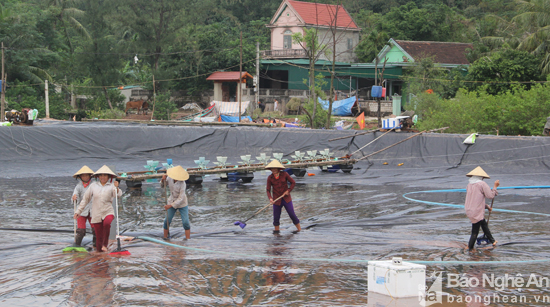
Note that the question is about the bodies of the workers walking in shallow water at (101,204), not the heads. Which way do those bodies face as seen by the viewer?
toward the camera

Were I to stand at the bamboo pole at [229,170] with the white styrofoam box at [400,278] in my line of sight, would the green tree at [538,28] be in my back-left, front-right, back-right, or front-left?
back-left

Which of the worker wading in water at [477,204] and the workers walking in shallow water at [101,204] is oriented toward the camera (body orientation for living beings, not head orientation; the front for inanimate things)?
the workers walking in shallow water at [101,204]

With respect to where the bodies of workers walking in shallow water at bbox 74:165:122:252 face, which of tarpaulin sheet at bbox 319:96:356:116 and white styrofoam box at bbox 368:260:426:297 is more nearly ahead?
the white styrofoam box

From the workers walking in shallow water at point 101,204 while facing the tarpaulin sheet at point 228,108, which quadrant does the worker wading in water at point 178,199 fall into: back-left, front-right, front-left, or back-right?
front-right

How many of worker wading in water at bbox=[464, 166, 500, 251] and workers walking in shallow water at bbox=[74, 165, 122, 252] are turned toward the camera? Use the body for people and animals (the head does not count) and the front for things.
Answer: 1

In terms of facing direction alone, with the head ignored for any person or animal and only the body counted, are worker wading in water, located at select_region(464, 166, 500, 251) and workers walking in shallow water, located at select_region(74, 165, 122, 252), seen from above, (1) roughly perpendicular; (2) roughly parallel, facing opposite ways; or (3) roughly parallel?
roughly perpendicular

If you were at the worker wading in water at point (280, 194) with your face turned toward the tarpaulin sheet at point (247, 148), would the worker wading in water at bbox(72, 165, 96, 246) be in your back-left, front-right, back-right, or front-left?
back-left

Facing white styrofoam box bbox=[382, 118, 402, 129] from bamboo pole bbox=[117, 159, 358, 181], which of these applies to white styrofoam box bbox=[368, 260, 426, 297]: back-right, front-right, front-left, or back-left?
back-right

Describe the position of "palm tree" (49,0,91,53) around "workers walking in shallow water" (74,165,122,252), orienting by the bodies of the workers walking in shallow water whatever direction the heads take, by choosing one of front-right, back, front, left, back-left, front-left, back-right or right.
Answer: back

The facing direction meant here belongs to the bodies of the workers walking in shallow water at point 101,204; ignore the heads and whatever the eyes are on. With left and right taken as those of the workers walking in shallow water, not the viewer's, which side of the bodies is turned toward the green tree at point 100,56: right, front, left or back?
back

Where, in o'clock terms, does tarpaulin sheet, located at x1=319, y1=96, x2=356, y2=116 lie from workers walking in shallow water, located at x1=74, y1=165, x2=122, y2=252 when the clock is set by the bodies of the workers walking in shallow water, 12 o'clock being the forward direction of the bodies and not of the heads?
The tarpaulin sheet is roughly at 7 o'clock from the workers walking in shallow water.
